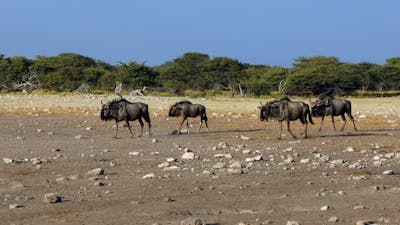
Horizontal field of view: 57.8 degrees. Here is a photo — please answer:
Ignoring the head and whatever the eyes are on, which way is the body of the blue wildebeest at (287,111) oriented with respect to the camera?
to the viewer's left

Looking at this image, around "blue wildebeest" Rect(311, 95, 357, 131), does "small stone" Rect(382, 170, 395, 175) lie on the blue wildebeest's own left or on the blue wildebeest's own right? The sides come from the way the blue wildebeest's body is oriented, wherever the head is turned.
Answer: on the blue wildebeest's own left

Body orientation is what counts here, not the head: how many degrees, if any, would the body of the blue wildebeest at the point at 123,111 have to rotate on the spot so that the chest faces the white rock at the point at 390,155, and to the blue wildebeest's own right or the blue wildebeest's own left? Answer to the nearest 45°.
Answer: approximately 135° to the blue wildebeest's own left

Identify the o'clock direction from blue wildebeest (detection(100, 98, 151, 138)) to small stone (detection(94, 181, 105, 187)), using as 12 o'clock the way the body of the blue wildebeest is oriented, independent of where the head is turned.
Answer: The small stone is roughly at 9 o'clock from the blue wildebeest.

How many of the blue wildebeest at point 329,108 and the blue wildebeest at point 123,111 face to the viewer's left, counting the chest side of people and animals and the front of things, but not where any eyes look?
2

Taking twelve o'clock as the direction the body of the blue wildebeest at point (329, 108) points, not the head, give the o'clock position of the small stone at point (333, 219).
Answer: The small stone is roughly at 9 o'clock from the blue wildebeest.

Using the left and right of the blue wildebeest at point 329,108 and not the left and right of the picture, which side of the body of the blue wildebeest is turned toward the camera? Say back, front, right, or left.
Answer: left

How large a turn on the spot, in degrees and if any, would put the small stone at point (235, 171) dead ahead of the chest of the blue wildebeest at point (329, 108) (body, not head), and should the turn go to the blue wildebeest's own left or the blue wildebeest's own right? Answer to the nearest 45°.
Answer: approximately 90° to the blue wildebeest's own left

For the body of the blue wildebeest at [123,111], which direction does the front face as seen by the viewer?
to the viewer's left

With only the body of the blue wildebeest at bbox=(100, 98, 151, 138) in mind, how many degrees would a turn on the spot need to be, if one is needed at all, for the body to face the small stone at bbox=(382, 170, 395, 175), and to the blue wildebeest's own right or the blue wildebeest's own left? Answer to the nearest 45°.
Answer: approximately 135° to the blue wildebeest's own left

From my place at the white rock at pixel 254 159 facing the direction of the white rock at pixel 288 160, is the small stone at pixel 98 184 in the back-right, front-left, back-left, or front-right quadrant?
back-right

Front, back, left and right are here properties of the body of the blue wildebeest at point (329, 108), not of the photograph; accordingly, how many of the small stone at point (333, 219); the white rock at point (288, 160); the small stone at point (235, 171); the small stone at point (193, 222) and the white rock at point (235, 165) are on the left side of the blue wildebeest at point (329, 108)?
5

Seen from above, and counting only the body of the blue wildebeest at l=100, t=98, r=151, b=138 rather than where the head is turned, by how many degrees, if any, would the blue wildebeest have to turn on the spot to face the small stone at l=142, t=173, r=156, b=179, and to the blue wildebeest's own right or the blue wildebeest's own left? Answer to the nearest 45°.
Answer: approximately 90° to the blue wildebeest's own left
